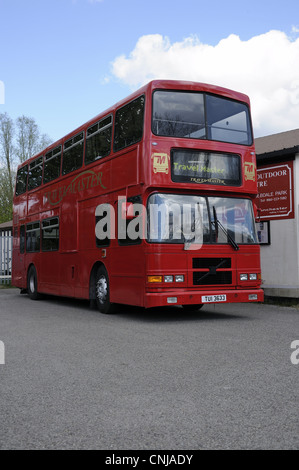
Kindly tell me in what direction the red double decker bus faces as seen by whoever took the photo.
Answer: facing the viewer and to the right of the viewer

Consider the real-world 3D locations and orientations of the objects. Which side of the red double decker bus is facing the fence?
back
